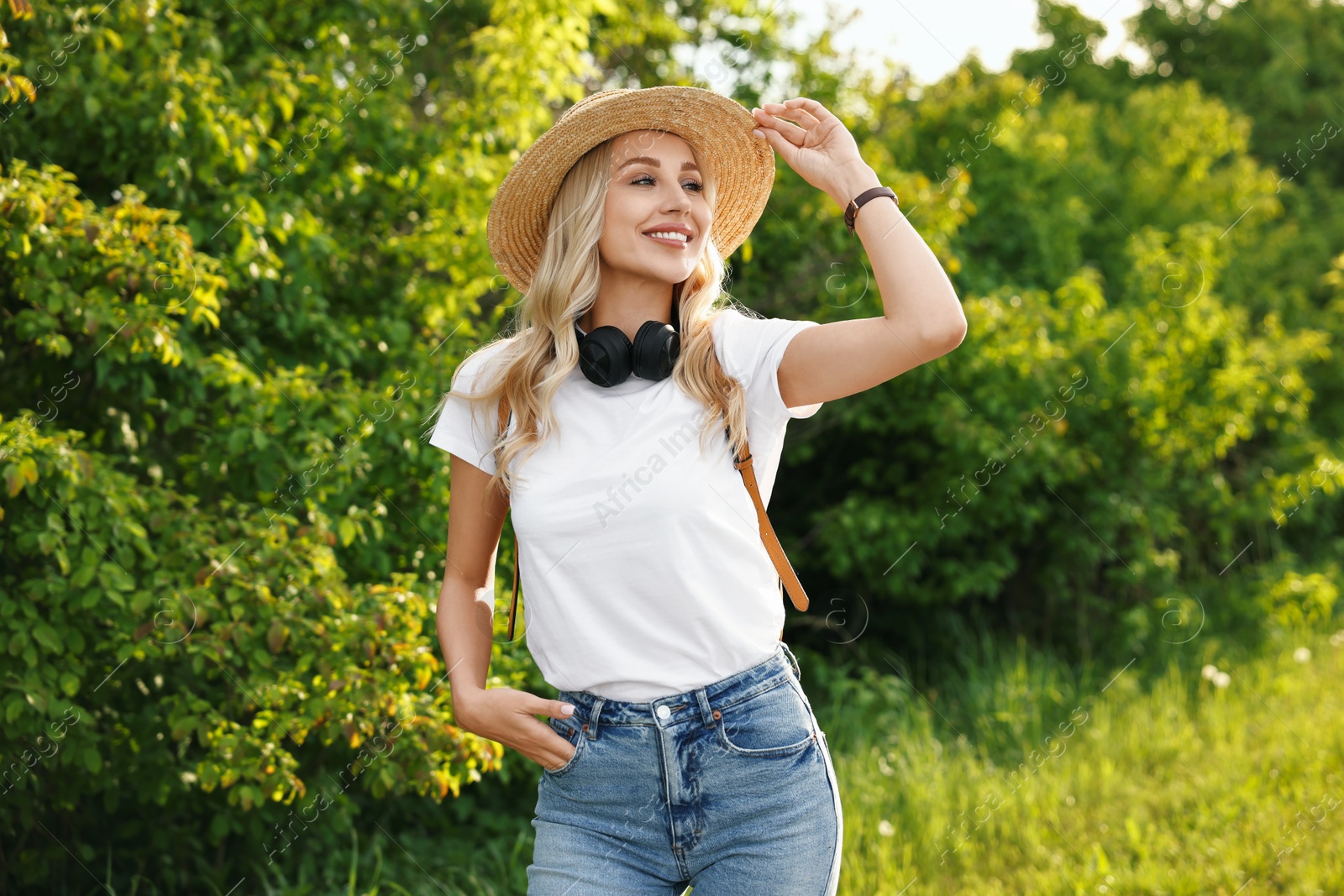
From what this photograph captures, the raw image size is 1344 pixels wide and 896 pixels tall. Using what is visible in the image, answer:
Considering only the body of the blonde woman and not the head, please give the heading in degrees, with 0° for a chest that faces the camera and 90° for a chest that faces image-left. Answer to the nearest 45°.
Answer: approximately 0°
